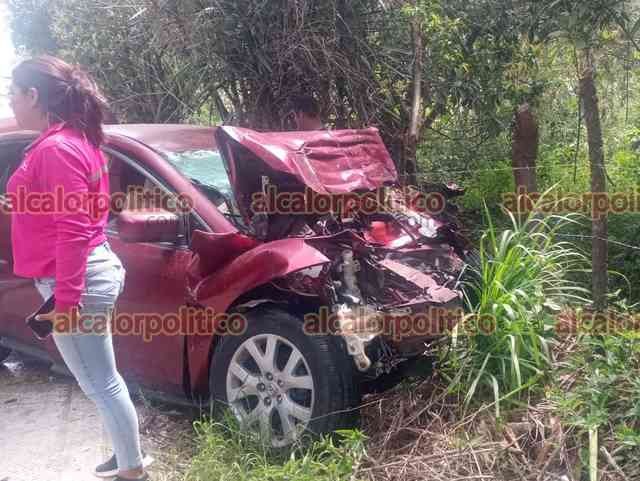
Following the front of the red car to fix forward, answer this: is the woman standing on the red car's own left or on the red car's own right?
on the red car's own right

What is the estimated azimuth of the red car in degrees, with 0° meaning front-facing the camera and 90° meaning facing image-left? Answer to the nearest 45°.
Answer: approximately 315°

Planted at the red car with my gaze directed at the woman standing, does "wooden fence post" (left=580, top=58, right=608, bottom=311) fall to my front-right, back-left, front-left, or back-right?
back-left

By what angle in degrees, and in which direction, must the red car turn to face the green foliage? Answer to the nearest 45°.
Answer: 0° — it already faces it

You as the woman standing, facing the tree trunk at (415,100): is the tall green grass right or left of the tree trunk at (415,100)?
right

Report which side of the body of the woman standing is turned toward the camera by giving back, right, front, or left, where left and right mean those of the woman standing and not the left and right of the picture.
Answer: left
